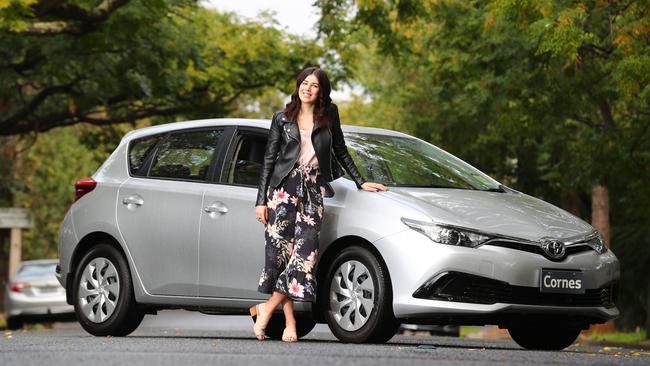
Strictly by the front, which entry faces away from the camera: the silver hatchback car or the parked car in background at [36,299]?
the parked car in background

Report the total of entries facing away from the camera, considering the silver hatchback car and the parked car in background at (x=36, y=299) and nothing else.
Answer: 1

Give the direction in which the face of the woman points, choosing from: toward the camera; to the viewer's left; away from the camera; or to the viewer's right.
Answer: toward the camera

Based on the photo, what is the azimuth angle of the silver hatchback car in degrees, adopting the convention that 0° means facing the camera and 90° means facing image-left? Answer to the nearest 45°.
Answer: approximately 315°

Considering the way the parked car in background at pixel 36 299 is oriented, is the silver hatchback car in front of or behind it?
behind

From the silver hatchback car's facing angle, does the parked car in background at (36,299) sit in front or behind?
behind

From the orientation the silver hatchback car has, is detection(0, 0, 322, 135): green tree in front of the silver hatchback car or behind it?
behind

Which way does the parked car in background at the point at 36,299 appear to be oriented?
away from the camera
